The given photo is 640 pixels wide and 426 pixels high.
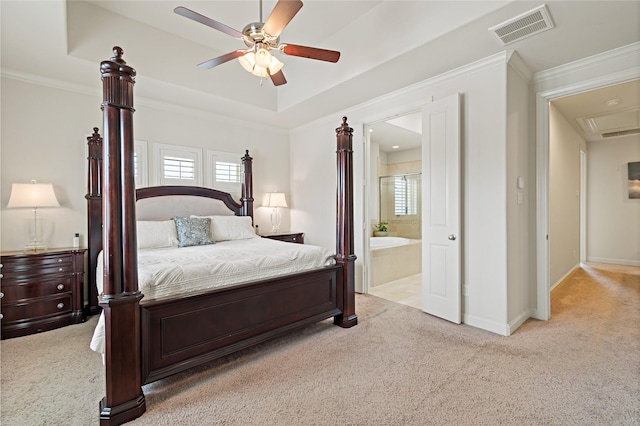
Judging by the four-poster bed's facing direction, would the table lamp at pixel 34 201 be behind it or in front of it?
behind

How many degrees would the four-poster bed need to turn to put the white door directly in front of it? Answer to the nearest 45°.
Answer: approximately 45° to its left

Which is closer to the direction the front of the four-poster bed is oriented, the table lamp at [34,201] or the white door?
the white door

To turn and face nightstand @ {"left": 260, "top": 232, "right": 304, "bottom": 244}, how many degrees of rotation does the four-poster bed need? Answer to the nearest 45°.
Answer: approximately 90° to its left

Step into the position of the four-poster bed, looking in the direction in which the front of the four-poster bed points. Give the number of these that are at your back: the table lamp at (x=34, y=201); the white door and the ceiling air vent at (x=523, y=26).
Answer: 1

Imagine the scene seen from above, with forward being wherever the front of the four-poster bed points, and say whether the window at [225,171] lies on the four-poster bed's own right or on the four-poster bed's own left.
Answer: on the four-poster bed's own left

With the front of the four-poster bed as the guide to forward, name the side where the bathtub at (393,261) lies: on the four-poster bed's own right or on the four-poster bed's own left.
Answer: on the four-poster bed's own left
